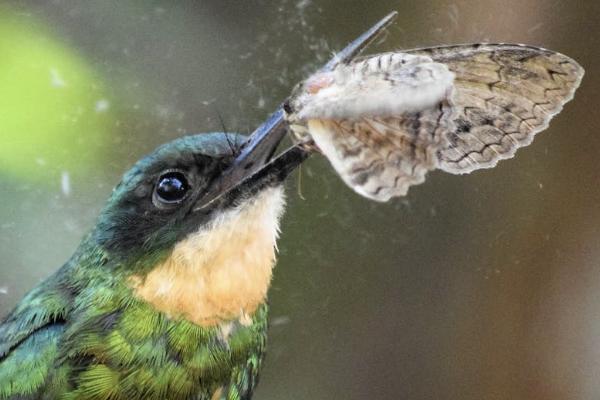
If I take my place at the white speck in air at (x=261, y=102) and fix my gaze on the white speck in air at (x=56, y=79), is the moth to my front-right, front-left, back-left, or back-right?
back-left
